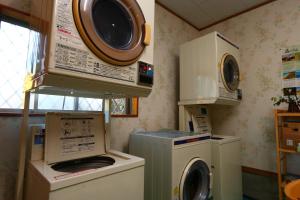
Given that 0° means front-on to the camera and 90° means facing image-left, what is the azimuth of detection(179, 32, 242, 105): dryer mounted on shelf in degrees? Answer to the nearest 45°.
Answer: approximately 315°

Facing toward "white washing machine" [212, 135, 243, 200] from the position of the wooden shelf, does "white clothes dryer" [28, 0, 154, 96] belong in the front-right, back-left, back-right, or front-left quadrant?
front-left

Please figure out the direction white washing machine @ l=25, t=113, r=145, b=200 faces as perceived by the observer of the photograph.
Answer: facing the viewer and to the right of the viewer

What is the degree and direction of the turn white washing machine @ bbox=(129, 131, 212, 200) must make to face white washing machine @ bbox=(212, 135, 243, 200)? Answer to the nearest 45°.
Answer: approximately 90° to its left

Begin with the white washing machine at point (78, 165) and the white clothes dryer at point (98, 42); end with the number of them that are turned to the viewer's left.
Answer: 0

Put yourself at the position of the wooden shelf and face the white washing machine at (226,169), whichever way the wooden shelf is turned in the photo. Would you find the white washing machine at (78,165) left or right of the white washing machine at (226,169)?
left

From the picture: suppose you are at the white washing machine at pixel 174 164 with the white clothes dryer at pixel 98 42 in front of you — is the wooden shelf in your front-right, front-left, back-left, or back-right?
back-left

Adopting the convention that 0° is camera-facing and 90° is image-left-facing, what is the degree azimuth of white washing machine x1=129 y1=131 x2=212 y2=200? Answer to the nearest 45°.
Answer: approximately 315°

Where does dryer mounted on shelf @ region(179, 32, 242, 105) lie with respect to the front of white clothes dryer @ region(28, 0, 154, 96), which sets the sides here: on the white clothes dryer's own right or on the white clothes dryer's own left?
on the white clothes dryer's own left

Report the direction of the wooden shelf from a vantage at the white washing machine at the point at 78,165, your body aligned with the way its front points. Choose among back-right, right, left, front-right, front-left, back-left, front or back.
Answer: front-left

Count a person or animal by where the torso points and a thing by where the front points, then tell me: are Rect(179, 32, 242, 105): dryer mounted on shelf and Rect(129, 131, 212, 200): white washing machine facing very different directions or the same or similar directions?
same or similar directions

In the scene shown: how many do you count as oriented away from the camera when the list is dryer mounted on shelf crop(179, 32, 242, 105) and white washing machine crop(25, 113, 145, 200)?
0

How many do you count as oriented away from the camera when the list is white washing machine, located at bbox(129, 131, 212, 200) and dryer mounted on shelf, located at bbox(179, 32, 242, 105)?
0
